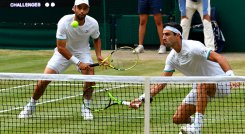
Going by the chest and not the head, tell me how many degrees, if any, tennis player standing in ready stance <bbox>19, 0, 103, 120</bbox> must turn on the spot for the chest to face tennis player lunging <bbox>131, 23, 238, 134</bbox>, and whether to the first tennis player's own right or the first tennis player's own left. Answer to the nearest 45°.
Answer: approximately 45° to the first tennis player's own left

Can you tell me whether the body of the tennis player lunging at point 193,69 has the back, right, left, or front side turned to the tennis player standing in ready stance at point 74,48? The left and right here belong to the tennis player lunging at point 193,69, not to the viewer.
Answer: right

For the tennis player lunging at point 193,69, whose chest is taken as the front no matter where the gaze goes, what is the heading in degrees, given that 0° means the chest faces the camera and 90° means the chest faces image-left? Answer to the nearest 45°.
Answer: approximately 45°

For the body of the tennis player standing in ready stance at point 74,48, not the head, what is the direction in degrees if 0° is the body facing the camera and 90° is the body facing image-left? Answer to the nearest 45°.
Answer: approximately 0°
